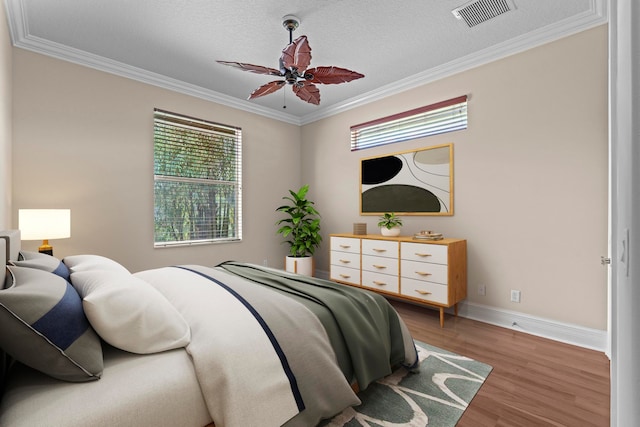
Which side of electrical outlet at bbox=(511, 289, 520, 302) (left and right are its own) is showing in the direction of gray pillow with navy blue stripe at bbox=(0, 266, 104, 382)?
front

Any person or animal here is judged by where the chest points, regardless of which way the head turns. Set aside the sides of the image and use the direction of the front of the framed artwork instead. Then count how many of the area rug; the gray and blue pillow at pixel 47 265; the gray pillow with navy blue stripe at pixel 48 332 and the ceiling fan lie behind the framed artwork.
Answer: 0

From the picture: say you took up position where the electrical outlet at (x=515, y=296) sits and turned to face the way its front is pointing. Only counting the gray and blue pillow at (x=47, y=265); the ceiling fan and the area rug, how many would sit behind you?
0

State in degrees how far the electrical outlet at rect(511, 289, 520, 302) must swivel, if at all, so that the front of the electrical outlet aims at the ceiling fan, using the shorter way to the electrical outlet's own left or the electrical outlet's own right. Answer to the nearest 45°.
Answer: approximately 45° to the electrical outlet's own right

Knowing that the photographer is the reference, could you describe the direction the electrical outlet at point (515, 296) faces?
facing the viewer

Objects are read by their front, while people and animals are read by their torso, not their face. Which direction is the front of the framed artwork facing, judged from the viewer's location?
facing the viewer and to the left of the viewer

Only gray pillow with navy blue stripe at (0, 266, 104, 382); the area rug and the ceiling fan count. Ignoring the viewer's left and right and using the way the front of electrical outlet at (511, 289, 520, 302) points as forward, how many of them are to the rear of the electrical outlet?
0

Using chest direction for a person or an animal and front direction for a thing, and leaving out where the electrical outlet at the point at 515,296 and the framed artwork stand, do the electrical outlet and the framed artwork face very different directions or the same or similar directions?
same or similar directions

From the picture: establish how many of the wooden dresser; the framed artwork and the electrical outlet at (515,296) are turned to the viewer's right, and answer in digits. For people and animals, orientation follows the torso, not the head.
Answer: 0

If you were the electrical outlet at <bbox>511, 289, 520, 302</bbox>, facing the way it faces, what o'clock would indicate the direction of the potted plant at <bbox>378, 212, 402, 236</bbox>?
The potted plant is roughly at 3 o'clock from the electrical outlet.

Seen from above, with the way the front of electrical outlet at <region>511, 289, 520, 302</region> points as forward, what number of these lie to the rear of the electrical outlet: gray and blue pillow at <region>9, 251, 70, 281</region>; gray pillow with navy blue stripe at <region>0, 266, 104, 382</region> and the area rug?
0

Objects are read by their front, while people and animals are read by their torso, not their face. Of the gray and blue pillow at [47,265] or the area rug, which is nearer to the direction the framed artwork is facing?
the gray and blue pillow

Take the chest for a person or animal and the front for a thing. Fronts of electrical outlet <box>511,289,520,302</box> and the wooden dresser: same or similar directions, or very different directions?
same or similar directions

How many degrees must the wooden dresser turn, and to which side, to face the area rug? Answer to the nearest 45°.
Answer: approximately 45° to its left

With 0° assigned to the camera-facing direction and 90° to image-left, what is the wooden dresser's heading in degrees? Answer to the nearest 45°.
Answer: approximately 45°

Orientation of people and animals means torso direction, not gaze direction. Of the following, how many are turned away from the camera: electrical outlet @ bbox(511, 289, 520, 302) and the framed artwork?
0
